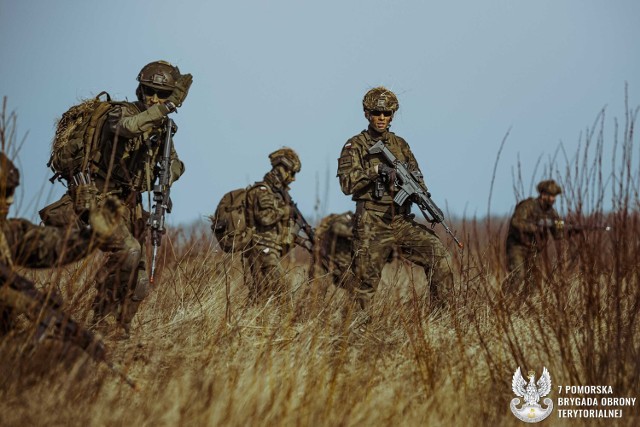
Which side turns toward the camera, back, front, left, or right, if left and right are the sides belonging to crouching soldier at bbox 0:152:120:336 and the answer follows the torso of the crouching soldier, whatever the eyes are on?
right

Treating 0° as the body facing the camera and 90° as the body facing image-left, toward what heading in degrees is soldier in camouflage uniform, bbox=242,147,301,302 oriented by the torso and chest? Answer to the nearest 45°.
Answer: approximately 270°

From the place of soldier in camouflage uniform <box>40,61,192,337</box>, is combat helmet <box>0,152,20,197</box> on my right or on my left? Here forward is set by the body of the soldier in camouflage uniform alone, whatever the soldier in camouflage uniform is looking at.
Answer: on my right

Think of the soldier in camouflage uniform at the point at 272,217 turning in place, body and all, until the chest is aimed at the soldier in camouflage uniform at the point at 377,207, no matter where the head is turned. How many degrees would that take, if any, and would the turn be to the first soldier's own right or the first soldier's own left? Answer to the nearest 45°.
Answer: approximately 45° to the first soldier's own right

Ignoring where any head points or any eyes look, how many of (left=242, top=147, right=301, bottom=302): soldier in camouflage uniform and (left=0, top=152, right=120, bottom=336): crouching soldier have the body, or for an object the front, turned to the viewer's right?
2

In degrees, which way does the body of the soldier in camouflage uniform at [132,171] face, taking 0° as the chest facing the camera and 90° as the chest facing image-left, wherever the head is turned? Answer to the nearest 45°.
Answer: approximately 315°
